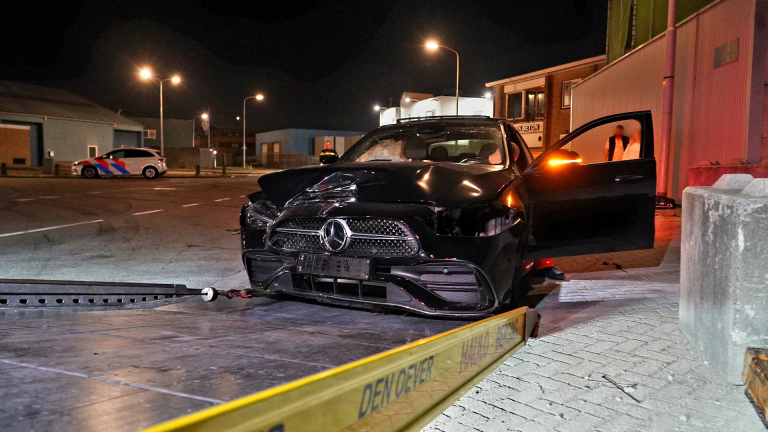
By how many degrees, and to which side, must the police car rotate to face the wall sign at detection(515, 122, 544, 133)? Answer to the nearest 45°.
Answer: approximately 180°

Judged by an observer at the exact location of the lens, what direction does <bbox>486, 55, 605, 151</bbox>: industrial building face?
facing the viewer and to the left of the viewer

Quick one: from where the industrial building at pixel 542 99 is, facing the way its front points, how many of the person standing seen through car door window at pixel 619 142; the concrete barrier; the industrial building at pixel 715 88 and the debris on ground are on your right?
0

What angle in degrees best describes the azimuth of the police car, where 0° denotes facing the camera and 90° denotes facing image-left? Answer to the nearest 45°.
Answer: approximately 90°

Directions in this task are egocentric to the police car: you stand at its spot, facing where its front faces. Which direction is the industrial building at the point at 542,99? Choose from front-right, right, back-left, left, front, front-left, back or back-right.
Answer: back

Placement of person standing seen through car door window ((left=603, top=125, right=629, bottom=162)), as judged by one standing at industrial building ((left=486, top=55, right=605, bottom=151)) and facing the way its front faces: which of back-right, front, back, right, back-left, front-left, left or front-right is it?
front-left

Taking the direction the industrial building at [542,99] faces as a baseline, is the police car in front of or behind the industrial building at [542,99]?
in front

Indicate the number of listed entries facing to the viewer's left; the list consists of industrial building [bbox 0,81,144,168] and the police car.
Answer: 1

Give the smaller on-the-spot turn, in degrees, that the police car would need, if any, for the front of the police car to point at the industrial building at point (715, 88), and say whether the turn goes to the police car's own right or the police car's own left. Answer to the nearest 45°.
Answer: approximately 135° to the police car's own left

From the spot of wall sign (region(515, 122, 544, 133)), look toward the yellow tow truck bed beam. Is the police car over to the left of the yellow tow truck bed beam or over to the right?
right

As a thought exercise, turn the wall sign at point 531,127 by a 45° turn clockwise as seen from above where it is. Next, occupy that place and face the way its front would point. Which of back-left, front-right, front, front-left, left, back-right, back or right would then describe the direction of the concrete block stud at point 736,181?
left

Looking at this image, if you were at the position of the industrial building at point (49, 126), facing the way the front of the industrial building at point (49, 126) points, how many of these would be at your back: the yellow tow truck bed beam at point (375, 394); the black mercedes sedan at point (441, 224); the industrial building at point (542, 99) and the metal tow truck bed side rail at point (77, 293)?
0

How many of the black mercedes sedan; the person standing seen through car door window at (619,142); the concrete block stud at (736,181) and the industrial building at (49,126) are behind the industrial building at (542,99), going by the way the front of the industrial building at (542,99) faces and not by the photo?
0

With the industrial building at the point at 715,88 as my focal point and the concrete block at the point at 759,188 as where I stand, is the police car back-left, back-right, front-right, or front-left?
front-left

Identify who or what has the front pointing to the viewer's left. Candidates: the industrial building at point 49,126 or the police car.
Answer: the police car
